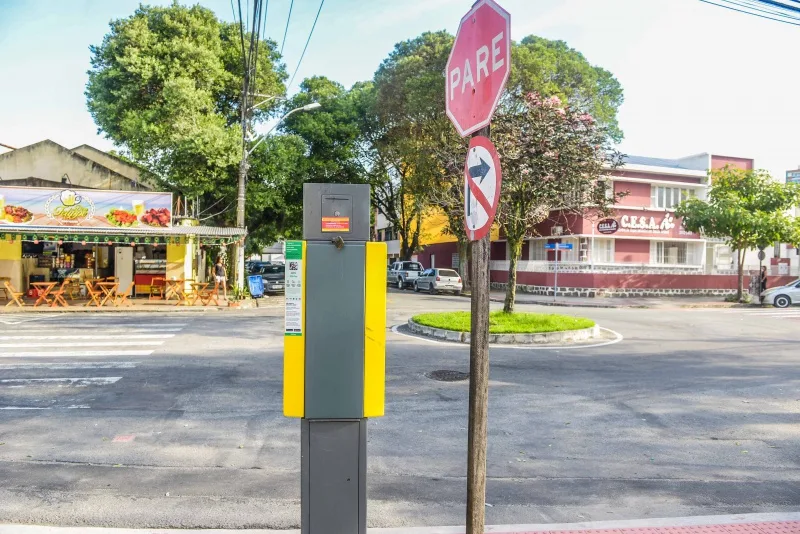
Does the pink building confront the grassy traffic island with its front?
yes

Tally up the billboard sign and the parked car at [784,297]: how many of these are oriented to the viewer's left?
1

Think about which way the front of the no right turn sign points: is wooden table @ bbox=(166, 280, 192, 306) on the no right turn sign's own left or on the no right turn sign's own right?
on the no right turn sign's own right

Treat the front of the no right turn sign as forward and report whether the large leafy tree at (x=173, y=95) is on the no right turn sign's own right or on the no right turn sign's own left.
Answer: on the no right turn sign's own right

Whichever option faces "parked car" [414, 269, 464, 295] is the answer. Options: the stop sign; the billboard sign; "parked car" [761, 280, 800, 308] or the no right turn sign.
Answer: "parked car" [761, 280, 800, 308]

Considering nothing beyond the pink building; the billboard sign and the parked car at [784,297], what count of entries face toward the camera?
2

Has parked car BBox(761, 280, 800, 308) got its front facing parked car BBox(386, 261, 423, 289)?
yes

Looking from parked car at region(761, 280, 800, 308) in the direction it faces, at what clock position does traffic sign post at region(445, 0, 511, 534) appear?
The traffic sign post is roughly at 9 o'clock from the parked car.

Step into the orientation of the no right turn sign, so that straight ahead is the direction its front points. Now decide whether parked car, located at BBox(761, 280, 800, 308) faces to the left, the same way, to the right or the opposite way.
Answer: to the right

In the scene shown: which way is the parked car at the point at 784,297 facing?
to the viewer's left

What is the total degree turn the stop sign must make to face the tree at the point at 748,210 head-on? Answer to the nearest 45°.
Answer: approximately 180°
